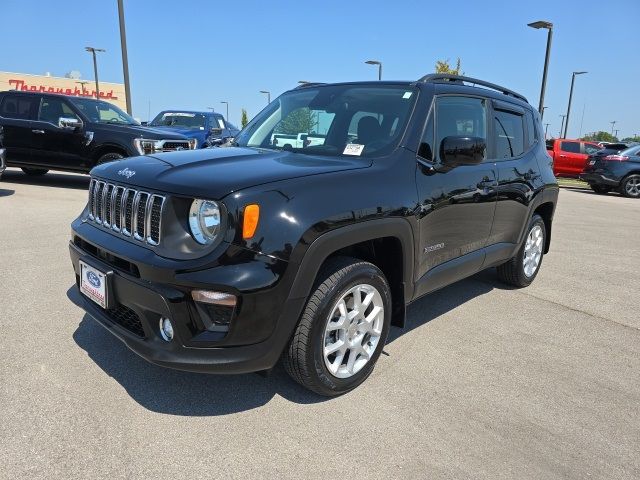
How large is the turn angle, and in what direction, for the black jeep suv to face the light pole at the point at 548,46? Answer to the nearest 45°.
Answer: approximately 180°

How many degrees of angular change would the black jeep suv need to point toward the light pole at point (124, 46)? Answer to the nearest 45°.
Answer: approximately 90° to its right

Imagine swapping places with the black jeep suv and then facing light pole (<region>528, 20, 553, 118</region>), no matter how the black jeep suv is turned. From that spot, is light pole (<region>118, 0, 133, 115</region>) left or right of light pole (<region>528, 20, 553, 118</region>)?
left

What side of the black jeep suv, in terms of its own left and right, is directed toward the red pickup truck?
back

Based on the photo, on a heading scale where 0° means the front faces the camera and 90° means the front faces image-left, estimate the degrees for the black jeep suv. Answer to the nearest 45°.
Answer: approximately 45°
